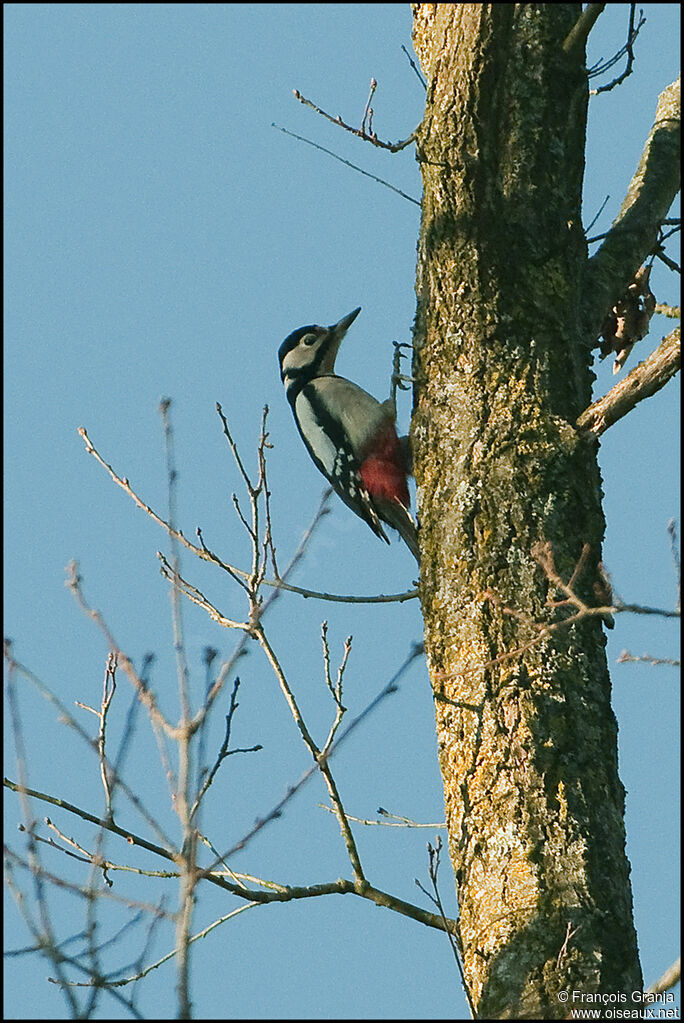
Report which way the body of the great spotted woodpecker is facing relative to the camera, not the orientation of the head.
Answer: to the viewer's right
